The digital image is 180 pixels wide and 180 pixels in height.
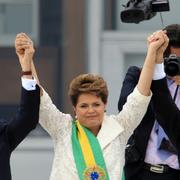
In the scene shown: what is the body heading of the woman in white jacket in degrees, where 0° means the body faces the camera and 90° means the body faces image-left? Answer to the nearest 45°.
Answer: approximately 0°

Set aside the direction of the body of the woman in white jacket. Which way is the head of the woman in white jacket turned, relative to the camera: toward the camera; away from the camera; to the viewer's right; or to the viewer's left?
toward the camera
